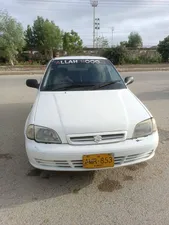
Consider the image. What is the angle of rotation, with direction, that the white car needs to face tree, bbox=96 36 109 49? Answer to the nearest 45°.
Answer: approximately 180°

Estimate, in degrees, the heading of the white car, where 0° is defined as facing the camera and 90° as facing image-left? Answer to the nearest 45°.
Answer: approximately 0°

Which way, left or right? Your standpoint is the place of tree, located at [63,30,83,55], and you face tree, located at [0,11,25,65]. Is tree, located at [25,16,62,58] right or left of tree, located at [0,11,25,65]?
right

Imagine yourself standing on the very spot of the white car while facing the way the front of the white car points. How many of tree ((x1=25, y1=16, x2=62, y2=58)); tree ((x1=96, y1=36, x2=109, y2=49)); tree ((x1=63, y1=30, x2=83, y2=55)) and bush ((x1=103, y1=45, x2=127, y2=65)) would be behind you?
4

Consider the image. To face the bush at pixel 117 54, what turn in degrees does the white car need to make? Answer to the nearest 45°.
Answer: approximately 180°

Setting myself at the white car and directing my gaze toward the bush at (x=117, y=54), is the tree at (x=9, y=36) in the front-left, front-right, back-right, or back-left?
front-left

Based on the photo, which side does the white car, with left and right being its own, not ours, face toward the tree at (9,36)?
back

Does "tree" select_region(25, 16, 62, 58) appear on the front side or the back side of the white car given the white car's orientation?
on the back side

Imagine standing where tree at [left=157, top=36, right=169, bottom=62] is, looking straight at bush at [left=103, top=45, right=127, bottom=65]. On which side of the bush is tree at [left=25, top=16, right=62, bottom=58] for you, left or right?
right

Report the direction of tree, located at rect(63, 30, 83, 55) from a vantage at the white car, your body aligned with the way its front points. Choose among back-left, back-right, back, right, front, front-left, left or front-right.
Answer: back

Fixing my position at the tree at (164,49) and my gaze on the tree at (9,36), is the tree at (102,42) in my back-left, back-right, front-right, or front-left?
front-right

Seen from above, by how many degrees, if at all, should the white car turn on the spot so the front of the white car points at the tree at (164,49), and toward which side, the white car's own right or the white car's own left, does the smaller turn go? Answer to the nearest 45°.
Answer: approximately 180°
